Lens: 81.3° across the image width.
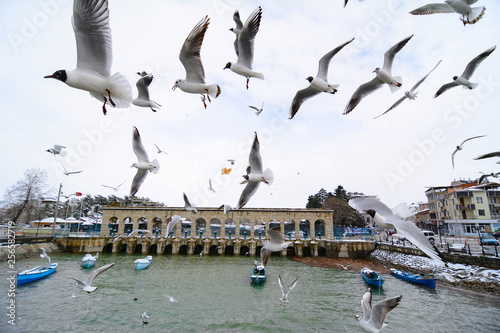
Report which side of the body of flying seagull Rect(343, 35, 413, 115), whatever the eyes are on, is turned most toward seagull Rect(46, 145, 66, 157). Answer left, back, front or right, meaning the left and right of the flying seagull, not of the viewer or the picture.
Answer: front

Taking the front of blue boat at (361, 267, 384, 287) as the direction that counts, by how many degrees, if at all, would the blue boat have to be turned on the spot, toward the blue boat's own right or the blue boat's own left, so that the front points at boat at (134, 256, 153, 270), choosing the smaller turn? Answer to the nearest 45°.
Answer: approximately 135° to the blue boat's own right

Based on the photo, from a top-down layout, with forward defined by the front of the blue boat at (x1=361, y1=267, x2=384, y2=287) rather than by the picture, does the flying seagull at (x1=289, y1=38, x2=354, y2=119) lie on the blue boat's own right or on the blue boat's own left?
on the blue boat's own right

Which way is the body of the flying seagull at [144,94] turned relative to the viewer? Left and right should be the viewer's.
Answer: facing to the left of the viewer

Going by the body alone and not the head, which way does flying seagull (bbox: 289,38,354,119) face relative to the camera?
to the viewer's left

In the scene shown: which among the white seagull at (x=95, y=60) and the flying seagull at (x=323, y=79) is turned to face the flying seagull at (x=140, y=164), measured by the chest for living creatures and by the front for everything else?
the flying seagull at (x=323, y=79)

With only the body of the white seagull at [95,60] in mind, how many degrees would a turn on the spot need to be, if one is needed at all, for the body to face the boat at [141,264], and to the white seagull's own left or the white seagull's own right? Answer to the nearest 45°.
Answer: approximately 90° to the white seagull's own right

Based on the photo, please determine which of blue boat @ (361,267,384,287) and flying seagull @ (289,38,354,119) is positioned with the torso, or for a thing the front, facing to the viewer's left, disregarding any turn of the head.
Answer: the flying seagull

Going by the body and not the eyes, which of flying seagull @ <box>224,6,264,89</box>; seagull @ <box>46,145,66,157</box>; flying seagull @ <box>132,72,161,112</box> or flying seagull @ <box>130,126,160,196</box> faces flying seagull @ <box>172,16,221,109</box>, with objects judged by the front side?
flying seagull @ <box>224,6,264,89</box>
